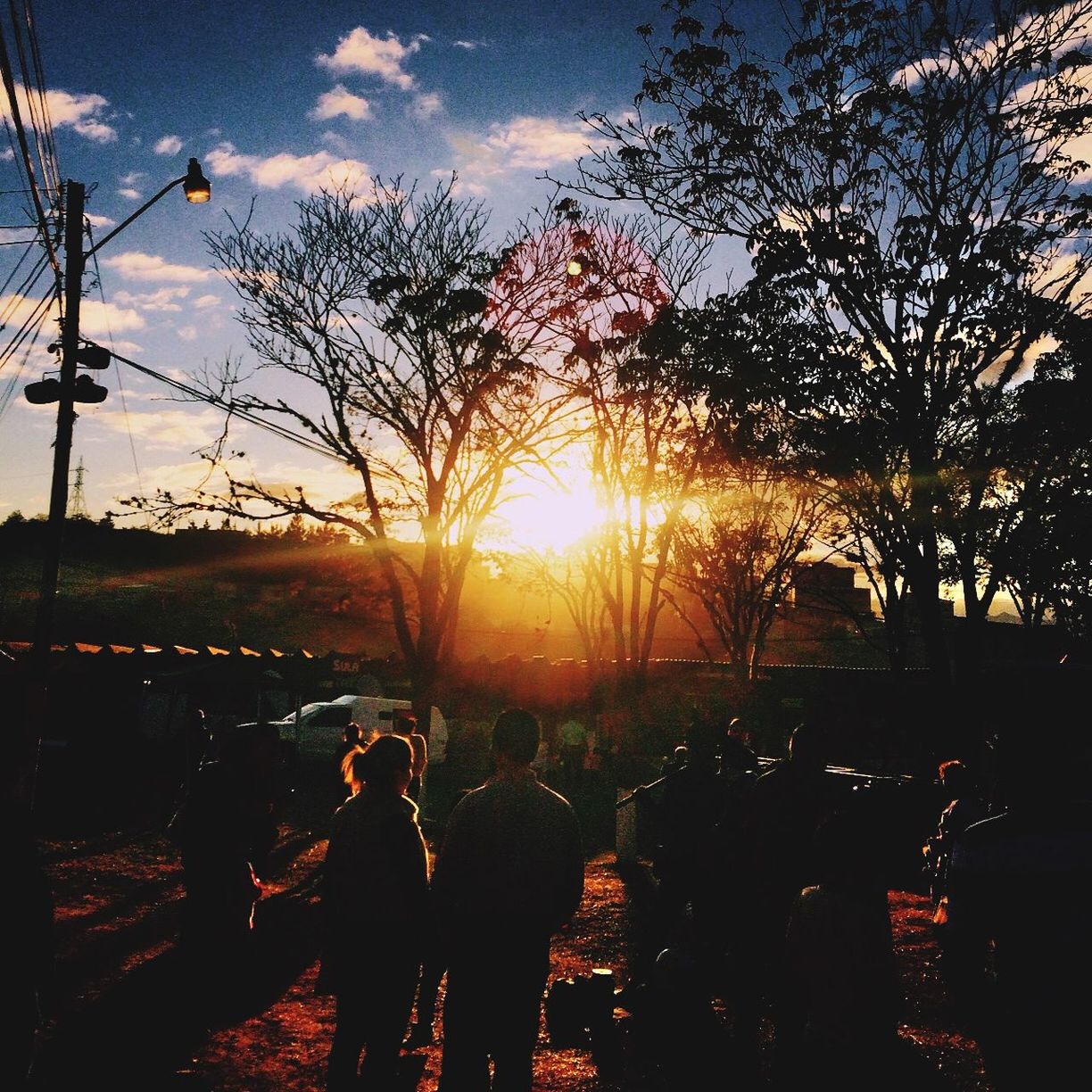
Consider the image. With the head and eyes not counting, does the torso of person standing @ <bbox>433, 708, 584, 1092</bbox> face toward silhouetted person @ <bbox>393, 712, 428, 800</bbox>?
yes

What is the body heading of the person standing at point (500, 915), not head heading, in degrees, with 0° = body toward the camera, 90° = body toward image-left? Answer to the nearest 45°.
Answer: approximately 180°

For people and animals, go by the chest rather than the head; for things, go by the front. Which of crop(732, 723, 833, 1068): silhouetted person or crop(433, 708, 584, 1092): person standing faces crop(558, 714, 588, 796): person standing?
crop(433, 708, 584, 1092): person standing

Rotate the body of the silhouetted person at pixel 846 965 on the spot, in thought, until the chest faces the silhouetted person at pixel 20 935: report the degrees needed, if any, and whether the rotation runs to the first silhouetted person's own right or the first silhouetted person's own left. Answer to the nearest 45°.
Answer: approximately 135° to the first silhouetted person's own left

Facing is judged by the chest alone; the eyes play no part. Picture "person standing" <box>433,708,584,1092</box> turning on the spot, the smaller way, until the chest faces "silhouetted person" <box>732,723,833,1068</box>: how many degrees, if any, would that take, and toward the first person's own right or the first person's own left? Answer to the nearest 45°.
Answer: approximately 45° to the first person's own right

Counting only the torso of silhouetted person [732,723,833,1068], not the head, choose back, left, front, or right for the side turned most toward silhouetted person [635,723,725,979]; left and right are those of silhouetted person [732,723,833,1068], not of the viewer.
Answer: left

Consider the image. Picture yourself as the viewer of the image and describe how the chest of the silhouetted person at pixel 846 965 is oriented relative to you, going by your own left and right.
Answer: facing away from the viewer

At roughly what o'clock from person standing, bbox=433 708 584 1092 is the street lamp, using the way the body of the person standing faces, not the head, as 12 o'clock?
The street lamp is roughly at 11 o'clock from the person standing.
